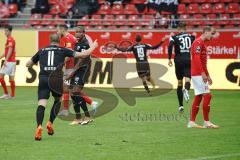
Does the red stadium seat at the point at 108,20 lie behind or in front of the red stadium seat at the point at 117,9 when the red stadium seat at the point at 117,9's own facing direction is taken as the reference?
in front

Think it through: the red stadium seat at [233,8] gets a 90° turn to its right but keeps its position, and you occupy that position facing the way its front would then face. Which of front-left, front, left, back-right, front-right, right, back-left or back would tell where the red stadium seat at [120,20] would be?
front

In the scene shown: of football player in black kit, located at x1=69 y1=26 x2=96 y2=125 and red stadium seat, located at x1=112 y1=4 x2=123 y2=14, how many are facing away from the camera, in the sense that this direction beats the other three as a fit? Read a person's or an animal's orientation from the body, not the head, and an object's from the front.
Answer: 0

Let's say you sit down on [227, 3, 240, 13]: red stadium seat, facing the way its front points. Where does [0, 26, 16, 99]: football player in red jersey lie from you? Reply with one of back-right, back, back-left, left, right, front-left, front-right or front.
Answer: front-right

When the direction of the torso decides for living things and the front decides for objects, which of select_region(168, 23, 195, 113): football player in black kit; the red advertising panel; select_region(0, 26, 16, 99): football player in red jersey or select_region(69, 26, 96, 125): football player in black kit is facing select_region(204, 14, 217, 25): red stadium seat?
select_region(168, 23, 195, 113): football player in black kit

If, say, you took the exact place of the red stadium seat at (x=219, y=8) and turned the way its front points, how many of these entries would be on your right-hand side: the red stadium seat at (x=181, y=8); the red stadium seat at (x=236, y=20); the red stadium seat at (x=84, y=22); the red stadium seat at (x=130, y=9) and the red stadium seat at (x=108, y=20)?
4

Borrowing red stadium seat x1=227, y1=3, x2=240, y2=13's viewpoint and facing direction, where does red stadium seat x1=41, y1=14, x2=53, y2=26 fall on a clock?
red stadium seat x1=41, y1=14, x2=53, y2=26 is roughly at 3 o'clock from red stadium seat x1=227, y1=3, x2=240, y2=13.

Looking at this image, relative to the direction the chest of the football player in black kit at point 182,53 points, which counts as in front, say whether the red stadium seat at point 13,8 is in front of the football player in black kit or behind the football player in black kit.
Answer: in front

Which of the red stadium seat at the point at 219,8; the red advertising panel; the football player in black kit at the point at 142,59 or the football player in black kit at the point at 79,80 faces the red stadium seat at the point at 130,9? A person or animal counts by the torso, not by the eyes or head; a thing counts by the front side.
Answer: the football player in black kit at the point at 142,59

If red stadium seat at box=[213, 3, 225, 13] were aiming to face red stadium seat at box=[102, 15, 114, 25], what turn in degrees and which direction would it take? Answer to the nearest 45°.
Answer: approximately 90° to its right

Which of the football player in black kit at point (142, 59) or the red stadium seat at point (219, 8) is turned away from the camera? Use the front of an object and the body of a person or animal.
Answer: the football player in black kit

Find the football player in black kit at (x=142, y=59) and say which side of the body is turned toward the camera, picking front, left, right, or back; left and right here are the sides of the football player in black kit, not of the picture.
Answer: back

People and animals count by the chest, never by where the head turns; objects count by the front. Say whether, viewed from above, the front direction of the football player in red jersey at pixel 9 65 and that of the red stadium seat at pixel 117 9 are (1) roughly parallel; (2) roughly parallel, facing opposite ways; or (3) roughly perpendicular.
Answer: roughly perpendicular

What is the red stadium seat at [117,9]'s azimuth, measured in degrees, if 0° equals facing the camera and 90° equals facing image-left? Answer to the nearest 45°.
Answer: approximately 0°

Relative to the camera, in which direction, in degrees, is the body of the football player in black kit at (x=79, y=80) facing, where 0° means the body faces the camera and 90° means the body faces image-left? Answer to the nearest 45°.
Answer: approximately 45°

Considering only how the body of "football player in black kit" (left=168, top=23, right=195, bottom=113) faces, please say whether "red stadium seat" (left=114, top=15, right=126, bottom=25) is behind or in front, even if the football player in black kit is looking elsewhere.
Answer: in front
